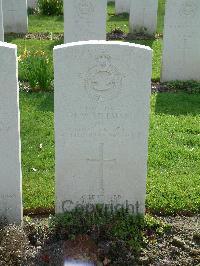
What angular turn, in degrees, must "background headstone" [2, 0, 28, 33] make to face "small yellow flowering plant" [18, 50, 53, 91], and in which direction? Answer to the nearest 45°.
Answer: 0° — it already faces it

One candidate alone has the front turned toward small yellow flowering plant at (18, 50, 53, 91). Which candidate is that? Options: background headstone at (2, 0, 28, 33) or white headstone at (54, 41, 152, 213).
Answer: the background headstone

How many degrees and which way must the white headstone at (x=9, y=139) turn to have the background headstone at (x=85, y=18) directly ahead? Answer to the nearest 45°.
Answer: approximately 180°

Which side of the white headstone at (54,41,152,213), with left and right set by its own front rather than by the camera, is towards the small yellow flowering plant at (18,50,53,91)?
back

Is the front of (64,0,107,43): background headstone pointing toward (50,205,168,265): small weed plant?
yes

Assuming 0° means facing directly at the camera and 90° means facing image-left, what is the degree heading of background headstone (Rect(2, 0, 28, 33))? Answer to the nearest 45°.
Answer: approximately 0°

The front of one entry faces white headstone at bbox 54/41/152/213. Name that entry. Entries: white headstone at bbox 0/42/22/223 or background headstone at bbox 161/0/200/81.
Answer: the background headstone
